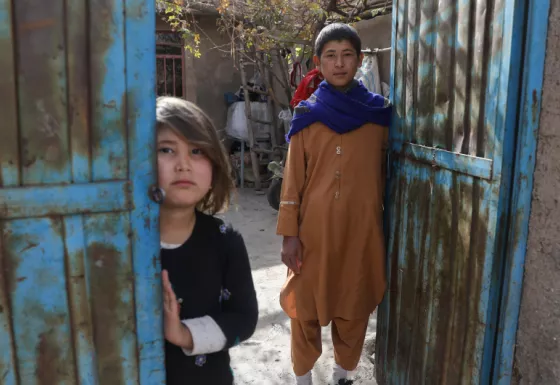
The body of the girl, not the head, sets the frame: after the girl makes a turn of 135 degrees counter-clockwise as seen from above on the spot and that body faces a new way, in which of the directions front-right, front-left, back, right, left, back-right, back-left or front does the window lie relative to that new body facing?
left

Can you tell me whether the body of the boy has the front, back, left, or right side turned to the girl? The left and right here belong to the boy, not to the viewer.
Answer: front

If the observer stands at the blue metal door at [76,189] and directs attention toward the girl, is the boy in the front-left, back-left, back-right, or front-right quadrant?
front-left

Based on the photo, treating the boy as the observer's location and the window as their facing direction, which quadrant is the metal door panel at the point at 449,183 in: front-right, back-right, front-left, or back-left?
back-right

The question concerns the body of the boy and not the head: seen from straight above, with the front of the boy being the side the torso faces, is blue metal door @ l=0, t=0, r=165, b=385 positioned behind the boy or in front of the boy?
in front

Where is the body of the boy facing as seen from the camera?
toward the camera

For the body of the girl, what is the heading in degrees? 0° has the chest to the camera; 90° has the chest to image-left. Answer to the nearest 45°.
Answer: approximately 45°

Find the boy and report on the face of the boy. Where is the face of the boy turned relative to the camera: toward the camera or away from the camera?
toward the camera

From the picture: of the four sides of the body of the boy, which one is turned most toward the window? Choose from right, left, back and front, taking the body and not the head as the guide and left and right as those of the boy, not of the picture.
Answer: back

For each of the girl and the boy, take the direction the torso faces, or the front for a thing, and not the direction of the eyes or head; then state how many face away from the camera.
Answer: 0

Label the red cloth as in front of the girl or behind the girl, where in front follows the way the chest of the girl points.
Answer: behind

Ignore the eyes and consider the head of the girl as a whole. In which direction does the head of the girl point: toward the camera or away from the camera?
toward the camera
